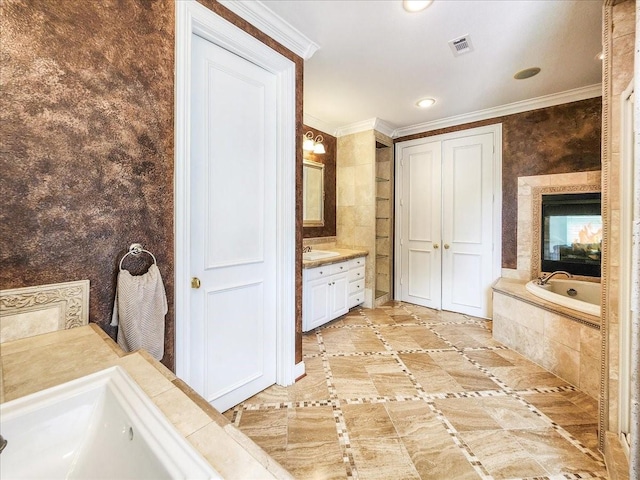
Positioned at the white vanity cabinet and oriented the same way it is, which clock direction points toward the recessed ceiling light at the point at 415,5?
The recessed ceiling light is roughly at 1 o'clock from the white vanity cabinet.

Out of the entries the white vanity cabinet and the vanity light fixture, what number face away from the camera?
0

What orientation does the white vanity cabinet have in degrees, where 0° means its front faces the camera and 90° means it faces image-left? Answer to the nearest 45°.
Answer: approximately 315°

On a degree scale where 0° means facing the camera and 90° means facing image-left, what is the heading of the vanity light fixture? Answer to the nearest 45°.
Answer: approximately 315°

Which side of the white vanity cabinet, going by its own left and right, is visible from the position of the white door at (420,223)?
left

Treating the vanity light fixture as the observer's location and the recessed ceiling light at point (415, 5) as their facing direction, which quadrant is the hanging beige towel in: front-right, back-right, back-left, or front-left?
front-right

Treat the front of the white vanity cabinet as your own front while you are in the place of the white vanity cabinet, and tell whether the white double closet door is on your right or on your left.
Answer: on your left

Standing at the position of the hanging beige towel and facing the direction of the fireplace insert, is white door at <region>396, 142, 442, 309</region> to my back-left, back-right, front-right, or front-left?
front-left

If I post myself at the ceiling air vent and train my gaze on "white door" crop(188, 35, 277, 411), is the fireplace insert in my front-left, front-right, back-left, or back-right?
back-right

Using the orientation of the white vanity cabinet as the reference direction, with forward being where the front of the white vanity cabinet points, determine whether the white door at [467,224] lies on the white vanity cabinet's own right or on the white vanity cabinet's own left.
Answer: on the white vanity cabinet's own left
